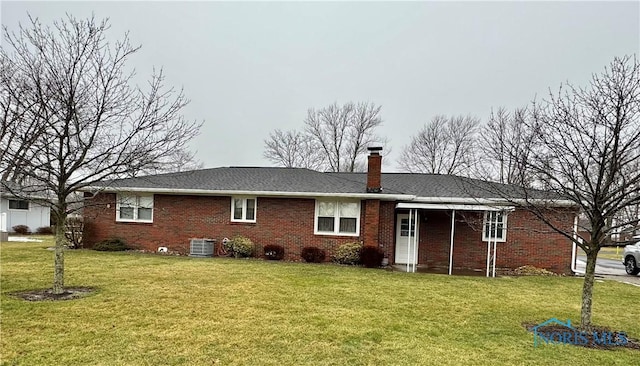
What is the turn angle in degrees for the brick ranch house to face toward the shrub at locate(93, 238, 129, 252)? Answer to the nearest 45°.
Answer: approximately 90° to its right

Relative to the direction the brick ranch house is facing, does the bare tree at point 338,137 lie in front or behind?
behind

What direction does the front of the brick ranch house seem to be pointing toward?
toward the camera

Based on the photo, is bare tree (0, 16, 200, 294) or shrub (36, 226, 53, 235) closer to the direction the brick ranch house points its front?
the bare tree

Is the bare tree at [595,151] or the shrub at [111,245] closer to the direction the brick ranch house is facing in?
the bare tree

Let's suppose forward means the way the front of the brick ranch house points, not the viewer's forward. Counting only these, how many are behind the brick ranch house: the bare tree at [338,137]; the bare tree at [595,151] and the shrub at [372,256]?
1

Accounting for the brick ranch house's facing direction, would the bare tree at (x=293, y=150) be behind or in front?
behind

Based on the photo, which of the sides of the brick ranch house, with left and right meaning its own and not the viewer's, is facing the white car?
left

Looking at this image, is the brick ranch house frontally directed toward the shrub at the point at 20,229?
no

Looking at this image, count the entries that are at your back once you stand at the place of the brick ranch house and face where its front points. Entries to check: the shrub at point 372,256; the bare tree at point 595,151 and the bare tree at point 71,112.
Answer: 0
